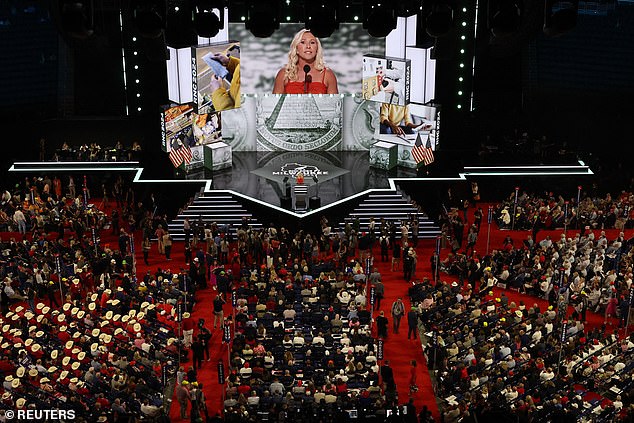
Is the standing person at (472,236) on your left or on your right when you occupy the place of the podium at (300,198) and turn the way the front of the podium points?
on your left

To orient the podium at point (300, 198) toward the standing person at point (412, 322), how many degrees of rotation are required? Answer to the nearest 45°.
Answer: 0° — it already faces them

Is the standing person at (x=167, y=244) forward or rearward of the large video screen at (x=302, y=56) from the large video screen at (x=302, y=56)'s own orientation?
forward

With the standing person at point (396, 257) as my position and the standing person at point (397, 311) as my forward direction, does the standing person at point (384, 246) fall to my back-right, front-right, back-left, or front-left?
back-right

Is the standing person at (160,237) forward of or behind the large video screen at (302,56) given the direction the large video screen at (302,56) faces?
forward

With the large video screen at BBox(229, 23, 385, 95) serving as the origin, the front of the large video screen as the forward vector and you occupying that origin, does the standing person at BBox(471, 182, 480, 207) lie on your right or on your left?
on your left

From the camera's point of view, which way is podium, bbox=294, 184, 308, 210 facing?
toward the camera

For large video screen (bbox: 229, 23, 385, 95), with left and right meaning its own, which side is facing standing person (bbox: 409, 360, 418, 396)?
front

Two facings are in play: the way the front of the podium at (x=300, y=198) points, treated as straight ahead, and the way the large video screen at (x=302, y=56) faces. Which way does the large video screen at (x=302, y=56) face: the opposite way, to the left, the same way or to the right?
the same way

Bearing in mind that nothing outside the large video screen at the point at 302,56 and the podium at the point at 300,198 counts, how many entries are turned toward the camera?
2

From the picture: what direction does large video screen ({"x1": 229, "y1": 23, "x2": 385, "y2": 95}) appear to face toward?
toward the camera

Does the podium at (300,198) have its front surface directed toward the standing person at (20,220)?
no

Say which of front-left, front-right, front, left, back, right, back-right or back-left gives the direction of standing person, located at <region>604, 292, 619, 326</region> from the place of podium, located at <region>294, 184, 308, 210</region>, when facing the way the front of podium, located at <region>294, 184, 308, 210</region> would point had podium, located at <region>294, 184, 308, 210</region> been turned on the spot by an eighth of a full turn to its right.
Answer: left
